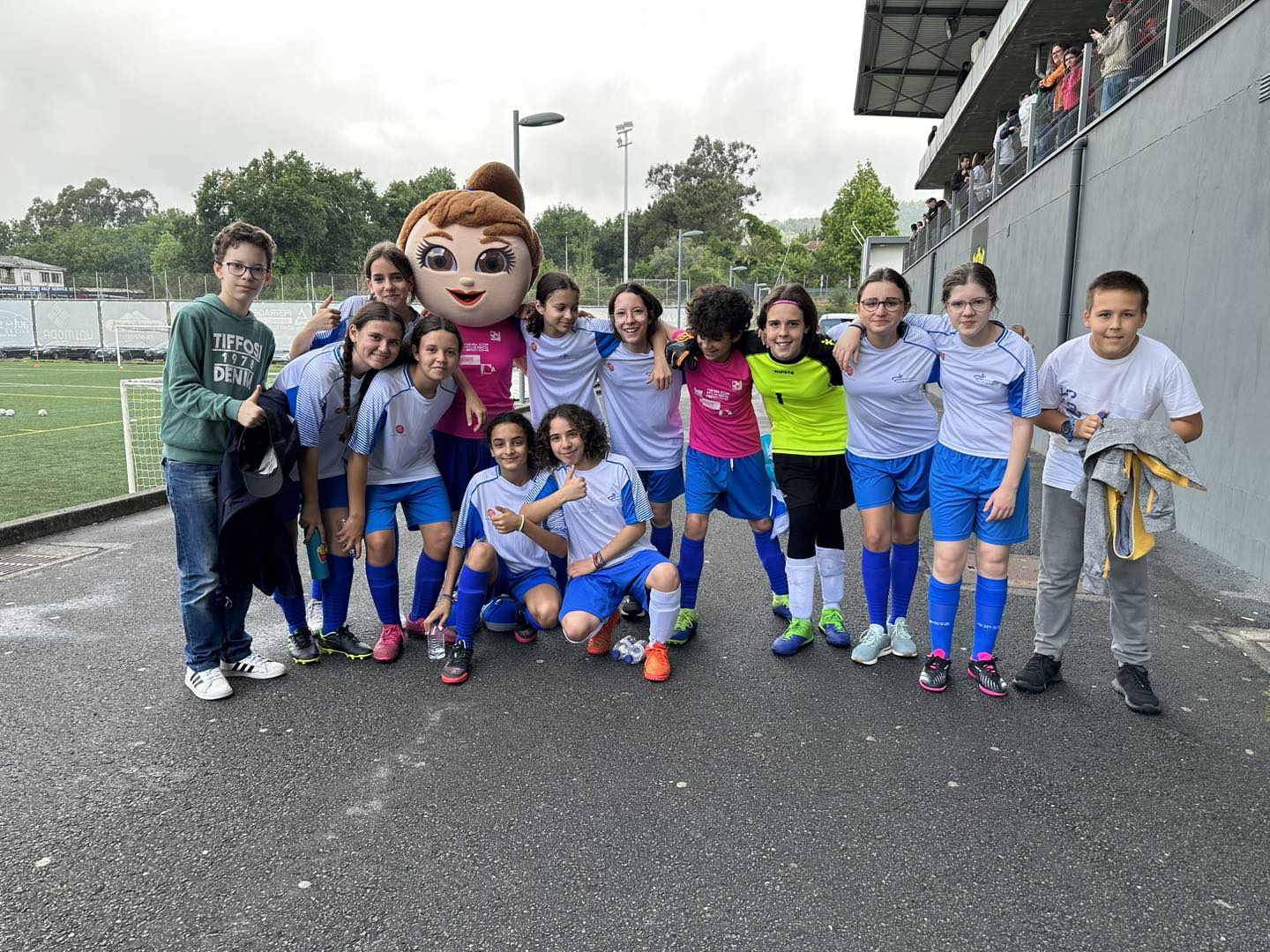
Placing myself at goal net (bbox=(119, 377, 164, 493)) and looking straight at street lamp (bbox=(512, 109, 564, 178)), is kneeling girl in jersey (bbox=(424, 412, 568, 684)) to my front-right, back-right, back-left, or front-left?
back-right

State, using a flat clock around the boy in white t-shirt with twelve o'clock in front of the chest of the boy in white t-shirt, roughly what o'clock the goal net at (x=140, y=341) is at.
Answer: The goal net is roughly at 4 o'clock from the boy in white t-shirt.

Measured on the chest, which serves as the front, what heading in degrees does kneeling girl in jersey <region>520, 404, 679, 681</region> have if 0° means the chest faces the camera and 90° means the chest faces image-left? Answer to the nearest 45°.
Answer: approximately 0°

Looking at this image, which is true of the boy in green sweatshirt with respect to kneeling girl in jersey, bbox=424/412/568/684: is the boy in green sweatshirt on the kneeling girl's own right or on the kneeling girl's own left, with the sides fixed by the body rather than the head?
on the kneeling girl's own right

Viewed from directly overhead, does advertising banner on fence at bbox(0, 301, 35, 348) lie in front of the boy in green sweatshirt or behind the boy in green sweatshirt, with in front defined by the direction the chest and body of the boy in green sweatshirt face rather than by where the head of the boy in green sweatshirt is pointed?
behind

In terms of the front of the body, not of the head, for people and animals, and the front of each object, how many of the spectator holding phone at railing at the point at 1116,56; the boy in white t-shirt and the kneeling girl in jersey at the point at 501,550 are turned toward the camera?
2

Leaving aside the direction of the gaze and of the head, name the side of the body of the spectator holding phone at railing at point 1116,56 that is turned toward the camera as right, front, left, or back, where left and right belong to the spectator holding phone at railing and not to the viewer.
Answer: left
